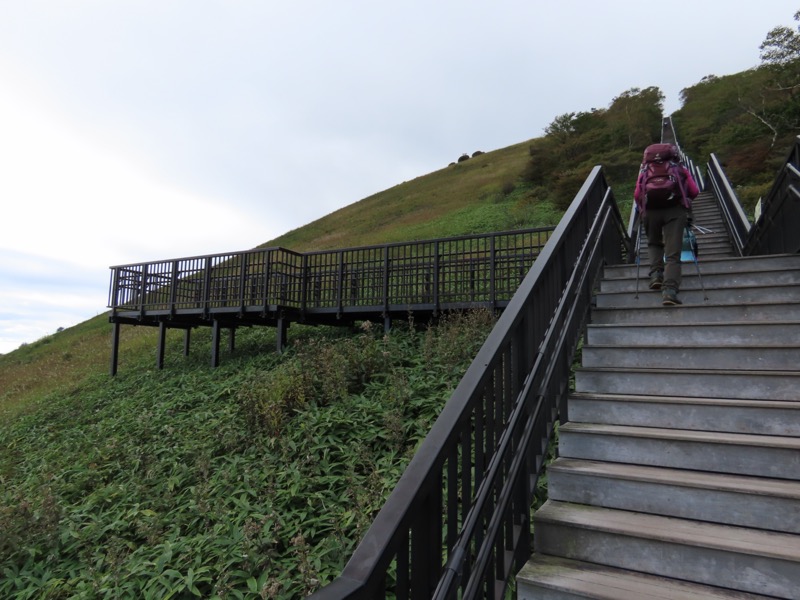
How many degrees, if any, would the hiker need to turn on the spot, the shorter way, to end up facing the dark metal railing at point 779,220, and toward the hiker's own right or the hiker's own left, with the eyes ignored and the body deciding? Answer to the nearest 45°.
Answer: approximately 45° to the hiker's own right

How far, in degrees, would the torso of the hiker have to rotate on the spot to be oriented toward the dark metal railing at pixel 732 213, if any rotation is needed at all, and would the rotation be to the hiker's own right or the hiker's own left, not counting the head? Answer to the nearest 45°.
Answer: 0° — they already face it

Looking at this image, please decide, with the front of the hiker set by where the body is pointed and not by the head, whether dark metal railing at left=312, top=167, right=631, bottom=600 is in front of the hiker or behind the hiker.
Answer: behind

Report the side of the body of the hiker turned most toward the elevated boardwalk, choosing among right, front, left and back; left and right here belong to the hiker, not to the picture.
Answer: left

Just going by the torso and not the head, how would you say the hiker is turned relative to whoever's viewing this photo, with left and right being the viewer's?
facing away from the viewer
